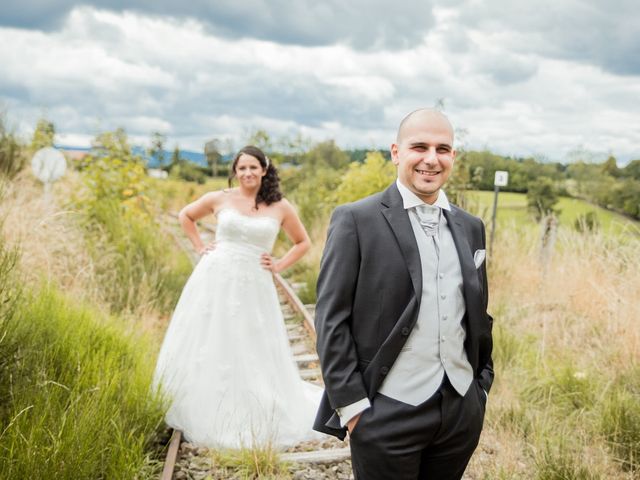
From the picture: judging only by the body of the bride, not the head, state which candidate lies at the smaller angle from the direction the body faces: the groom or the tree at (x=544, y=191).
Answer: the groom

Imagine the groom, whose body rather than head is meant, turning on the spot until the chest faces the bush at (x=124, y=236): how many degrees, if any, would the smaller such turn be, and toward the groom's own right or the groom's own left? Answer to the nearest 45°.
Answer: approximately 180°

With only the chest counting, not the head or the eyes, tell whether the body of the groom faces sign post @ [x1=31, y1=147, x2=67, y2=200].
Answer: no

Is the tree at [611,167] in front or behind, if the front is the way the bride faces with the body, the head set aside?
behind

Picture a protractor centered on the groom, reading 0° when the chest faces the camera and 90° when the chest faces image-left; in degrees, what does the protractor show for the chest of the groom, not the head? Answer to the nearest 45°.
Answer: approximately 315°

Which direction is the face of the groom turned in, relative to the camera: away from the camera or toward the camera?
toward the camera

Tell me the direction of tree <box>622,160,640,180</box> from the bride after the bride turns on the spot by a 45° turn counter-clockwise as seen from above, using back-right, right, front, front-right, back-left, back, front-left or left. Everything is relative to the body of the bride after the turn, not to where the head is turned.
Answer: left

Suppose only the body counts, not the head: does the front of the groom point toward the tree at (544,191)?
no

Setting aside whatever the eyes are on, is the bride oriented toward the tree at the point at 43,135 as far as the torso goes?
no

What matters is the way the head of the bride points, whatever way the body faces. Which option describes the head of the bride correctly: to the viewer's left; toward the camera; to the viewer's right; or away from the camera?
toward the camera

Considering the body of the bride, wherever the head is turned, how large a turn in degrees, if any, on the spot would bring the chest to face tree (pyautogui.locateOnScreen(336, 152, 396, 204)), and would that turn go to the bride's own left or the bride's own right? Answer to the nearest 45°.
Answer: approximately 180°

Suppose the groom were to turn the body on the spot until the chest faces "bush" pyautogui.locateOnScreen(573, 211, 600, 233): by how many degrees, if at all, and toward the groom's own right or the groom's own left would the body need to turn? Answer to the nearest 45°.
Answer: approximately 135° to the groom's own left

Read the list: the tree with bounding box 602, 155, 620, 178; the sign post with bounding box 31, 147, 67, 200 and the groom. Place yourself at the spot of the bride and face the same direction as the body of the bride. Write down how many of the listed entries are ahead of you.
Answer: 1

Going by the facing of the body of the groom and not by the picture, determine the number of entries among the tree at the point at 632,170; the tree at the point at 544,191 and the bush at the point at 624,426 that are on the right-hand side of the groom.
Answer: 0

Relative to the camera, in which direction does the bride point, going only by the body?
toward the camera

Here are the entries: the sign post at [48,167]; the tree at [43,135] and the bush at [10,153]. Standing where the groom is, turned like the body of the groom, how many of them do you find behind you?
3
